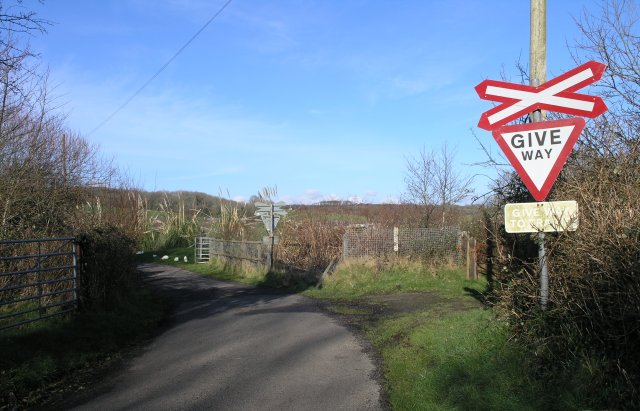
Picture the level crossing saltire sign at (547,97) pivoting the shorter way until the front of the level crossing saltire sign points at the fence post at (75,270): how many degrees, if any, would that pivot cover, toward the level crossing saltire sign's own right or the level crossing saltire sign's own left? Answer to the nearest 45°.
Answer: approximately 90° to the level crossing saltire sign's own right

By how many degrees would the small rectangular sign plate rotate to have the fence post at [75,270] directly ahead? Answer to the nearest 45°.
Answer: approximately 90° to its right

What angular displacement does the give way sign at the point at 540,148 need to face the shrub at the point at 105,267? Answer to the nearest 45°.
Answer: approximately 90° to its right

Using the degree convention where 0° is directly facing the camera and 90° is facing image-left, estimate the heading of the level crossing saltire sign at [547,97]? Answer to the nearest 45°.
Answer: approximately 0°

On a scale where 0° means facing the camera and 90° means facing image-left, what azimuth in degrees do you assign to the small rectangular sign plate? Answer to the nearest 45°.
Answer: approximately 0°

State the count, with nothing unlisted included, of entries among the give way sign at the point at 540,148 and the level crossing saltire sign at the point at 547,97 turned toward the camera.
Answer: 2

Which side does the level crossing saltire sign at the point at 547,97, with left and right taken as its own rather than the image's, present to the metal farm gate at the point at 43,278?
right
